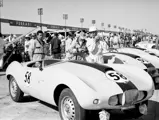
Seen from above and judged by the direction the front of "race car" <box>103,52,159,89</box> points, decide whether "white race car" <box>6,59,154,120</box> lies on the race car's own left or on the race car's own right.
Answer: on the race car's own right

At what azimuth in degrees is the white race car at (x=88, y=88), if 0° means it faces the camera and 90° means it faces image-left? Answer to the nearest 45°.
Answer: approximately 315°

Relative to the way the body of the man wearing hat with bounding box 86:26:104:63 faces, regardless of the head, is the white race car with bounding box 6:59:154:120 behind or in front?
in front

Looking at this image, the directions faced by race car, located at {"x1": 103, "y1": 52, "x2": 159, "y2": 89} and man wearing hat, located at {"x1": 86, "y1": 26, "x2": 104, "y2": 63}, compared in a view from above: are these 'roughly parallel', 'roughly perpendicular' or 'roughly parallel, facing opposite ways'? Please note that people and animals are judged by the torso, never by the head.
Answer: roughly perpendicular

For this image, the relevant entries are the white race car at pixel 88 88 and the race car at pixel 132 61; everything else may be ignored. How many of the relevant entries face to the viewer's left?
0

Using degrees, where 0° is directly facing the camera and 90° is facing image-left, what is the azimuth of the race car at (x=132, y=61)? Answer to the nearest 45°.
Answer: approximately 315°

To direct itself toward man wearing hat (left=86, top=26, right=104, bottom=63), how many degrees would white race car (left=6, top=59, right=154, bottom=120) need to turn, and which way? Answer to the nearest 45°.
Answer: approximately 135° to its left

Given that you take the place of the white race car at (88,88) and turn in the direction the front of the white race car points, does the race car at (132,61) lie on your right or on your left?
on your left

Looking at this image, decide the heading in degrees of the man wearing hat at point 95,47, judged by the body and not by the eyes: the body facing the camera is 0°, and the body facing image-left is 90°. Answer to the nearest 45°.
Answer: approximately 45°
